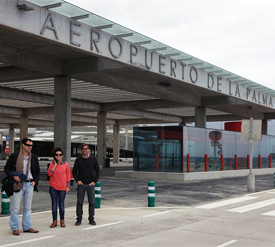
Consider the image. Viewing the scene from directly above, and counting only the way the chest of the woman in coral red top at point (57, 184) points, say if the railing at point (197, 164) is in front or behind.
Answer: behind

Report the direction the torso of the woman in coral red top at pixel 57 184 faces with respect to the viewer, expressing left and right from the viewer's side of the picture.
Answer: facing the viewer

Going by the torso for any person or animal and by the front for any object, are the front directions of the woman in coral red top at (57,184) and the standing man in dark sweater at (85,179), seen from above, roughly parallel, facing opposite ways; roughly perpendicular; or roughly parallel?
roughly parallel

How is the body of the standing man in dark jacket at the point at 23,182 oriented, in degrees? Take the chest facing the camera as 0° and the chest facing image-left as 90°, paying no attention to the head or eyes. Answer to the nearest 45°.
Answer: approximately 315°

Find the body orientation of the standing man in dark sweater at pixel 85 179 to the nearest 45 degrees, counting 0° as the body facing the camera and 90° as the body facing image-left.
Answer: approximately 0°

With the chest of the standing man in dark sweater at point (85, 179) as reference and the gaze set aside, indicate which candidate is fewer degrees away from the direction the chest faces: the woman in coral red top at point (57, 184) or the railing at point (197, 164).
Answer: the woman in coral red top

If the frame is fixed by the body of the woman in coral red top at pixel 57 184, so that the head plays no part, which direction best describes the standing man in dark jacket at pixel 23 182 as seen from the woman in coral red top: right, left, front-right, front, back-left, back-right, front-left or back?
front-right

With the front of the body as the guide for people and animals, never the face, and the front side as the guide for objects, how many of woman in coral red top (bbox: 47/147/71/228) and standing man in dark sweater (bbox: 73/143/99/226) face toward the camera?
2

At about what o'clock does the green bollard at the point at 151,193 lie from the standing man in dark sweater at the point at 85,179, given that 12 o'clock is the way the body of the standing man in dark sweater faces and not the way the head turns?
The green bollard is roughly at 7 o'clock from the standing man in dark sweater.

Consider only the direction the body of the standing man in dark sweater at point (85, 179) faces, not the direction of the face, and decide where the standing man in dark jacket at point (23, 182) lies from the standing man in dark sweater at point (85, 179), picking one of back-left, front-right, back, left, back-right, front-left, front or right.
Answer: front-right

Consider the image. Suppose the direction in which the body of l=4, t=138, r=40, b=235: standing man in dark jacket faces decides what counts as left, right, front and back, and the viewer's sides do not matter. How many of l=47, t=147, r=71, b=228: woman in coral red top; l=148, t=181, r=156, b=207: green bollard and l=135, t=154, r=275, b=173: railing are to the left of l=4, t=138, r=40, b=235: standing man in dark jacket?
3
